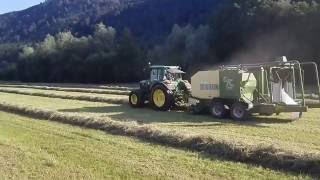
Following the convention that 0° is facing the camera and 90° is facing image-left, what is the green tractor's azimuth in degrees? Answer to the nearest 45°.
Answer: approximately 135°
